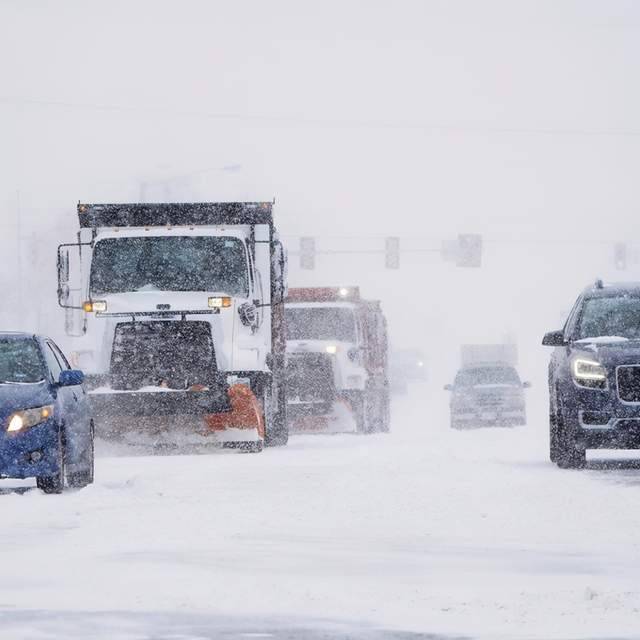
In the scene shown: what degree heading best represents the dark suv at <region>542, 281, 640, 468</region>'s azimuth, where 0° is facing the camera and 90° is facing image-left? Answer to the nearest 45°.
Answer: approximately 0°

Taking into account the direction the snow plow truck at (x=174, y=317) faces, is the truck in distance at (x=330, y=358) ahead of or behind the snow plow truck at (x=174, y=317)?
behind

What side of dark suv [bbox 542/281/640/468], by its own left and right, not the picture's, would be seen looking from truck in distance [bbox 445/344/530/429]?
back

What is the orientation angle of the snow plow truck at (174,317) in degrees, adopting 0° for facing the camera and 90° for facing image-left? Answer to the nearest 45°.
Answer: approximately 0°

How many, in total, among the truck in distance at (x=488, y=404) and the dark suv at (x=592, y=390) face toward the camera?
2

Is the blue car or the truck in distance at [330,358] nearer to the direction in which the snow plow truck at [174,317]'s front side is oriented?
the blue car

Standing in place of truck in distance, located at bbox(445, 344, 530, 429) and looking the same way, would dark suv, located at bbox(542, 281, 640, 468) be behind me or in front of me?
in front

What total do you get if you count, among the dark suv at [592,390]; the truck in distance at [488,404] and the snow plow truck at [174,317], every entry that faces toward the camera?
3

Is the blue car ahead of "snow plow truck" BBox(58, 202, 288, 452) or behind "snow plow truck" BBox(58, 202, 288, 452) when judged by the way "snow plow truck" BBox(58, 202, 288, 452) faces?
ahead

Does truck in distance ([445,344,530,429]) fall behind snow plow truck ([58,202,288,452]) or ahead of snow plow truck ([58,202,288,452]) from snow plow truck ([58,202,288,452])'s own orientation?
behind

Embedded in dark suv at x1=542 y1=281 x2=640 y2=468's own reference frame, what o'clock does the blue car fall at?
The blue car is roughly at 2 o'clock from the dark suv.

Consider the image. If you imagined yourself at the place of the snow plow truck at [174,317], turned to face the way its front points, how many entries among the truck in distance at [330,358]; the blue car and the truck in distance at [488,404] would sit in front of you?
1
